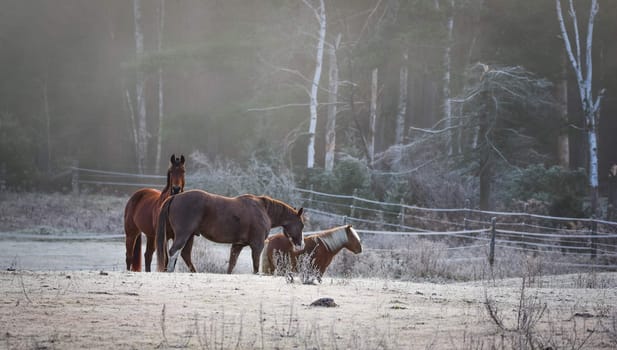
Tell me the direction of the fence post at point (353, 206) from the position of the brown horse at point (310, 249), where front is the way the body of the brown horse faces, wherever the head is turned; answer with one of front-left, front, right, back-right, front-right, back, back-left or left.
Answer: left

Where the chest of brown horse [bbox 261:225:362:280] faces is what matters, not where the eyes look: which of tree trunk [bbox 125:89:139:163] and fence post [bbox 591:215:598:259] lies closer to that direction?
the fence post

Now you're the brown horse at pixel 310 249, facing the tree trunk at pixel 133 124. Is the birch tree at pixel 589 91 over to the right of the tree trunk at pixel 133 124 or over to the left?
right

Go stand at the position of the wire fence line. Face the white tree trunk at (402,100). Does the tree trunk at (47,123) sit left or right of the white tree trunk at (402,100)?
left

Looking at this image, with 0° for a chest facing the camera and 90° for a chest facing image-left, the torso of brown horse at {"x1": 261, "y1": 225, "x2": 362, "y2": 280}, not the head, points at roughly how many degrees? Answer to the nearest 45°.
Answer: approximately 270°

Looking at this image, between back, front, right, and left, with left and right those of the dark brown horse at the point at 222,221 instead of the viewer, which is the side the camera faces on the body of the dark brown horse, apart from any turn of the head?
right

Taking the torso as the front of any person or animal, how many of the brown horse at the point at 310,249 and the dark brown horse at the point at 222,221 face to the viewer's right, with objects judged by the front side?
2

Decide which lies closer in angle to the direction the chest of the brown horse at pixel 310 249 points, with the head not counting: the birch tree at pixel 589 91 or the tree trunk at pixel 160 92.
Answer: the birch tree
